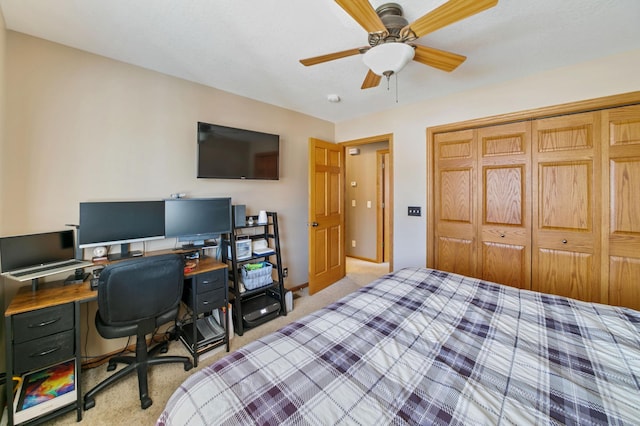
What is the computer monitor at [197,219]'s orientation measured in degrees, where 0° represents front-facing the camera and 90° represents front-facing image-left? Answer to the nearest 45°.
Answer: approximately 0°

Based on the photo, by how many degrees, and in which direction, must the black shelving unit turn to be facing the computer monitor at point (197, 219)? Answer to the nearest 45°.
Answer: approximately 90° to its right

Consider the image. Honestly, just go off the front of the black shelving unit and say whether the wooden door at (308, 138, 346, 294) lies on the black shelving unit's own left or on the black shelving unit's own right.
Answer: on the black shelving unit's own left

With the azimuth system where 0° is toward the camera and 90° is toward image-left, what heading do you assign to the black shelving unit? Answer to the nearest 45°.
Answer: approximately 315°

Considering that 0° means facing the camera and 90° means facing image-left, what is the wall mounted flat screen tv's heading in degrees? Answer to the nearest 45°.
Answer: approximately 315°
